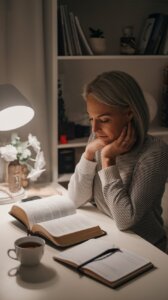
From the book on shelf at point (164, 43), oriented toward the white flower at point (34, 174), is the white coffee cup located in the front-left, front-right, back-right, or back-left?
front-left

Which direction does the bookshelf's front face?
toward the camera

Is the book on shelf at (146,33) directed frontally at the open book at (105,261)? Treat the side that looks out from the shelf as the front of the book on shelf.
yes

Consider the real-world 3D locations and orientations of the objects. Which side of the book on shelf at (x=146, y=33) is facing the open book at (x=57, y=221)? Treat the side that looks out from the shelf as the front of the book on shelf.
front

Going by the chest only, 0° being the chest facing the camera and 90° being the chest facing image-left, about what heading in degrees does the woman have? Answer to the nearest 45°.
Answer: approximately 45°

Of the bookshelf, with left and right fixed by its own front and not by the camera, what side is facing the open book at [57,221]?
front

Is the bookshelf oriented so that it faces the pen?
yes

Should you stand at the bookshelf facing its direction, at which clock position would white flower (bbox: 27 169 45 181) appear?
The white flower is roughly at 1 o'clock from the bookshelf.

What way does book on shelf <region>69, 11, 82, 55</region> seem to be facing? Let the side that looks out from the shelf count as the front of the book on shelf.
toward the camera

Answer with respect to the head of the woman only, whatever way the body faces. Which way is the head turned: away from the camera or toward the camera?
toward the camera
